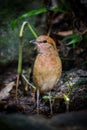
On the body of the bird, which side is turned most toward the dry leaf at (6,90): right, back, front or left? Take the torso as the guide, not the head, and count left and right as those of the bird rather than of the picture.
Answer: right

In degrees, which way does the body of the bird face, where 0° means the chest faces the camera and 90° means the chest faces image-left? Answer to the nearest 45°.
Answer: approximately 45°
